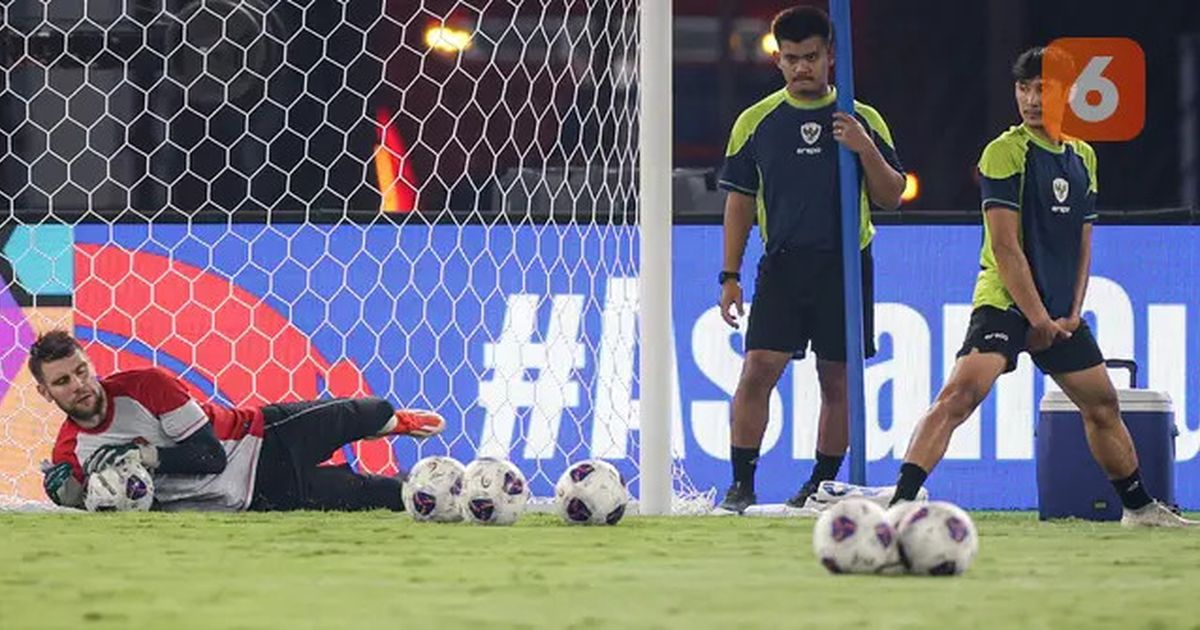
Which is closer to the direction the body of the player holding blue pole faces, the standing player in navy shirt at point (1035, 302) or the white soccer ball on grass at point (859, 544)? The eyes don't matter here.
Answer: the white soccer ball on grass

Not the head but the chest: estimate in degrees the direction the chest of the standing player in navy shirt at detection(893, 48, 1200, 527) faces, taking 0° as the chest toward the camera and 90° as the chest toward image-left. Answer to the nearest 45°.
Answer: approximately 315°

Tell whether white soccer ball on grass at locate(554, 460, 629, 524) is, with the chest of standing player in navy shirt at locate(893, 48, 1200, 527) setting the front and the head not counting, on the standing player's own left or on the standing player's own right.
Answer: on the standing player's own right

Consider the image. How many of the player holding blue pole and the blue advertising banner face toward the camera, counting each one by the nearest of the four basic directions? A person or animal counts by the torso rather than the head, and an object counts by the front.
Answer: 2

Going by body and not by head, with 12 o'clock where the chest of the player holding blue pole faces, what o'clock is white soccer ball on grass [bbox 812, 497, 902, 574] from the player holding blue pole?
The white soccer ball on grass is roughly at 12 o'clock from the player holding blue pole.

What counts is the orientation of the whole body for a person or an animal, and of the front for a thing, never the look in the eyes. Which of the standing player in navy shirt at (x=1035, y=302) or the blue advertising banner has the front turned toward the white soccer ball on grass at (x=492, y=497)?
the blue advertising banner
